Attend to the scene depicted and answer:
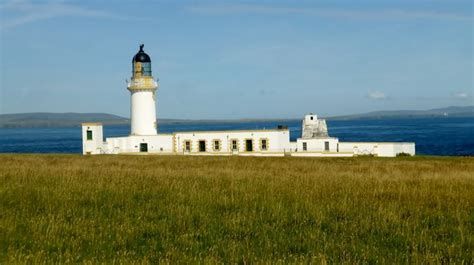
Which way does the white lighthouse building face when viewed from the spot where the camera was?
facing the viewer
